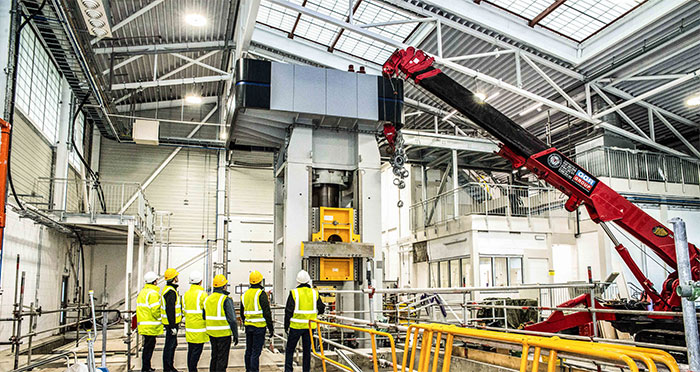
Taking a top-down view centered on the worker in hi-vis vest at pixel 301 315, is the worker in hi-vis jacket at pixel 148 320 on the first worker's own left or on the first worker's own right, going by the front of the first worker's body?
on the first worker's own left

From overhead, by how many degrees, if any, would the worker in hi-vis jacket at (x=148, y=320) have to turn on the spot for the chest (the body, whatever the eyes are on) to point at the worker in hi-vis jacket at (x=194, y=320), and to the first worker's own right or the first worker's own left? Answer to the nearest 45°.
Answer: approximately 90° to the first worker's own right

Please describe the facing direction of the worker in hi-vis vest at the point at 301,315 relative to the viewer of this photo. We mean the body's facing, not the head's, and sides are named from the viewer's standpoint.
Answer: facing away from the viewer

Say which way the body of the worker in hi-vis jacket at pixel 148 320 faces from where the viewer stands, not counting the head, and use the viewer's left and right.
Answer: facing away from the viewer and to the right of the viewer

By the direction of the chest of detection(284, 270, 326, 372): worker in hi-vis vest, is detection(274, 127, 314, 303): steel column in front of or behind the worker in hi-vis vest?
in front

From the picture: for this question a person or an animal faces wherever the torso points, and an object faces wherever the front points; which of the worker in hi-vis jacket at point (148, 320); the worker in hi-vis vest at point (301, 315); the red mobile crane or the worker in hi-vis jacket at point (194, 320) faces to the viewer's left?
the red mobile crane

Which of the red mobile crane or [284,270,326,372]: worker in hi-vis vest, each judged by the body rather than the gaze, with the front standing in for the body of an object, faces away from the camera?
the worker in hi-vis vest

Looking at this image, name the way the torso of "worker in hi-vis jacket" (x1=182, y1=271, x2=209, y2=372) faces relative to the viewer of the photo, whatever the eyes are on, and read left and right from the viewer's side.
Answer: facing away from the viewer and to the right of the viewer

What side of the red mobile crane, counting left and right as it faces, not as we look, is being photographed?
left

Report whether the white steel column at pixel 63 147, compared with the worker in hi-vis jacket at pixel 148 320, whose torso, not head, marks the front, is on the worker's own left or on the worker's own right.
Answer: on the worker's own left
